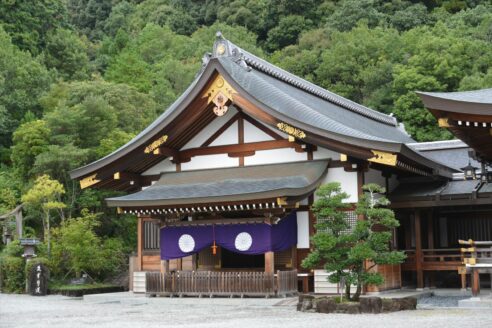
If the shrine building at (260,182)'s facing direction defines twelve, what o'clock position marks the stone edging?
The stone edging is roughly at 10 o'clock from the shrine building.

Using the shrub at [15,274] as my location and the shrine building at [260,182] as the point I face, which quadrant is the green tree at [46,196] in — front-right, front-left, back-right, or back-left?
front-left

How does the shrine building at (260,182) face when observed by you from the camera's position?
facing the viewer and to the left of the viewer

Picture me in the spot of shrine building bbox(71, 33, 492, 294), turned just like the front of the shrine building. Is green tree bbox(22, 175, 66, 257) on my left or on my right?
on my right

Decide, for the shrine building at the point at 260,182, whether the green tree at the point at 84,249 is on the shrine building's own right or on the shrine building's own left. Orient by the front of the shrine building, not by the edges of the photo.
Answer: on the shrine building's own right

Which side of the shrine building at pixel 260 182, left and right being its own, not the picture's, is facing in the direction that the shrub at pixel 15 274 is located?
right

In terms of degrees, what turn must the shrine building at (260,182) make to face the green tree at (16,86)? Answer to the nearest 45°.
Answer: approximately 90° to its right

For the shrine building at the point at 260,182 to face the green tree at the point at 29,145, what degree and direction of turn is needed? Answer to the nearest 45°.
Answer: approximately 90° to its right

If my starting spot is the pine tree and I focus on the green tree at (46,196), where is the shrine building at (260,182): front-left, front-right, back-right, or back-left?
front-right

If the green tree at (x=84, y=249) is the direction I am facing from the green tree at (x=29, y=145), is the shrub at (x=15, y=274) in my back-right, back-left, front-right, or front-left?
front-right
